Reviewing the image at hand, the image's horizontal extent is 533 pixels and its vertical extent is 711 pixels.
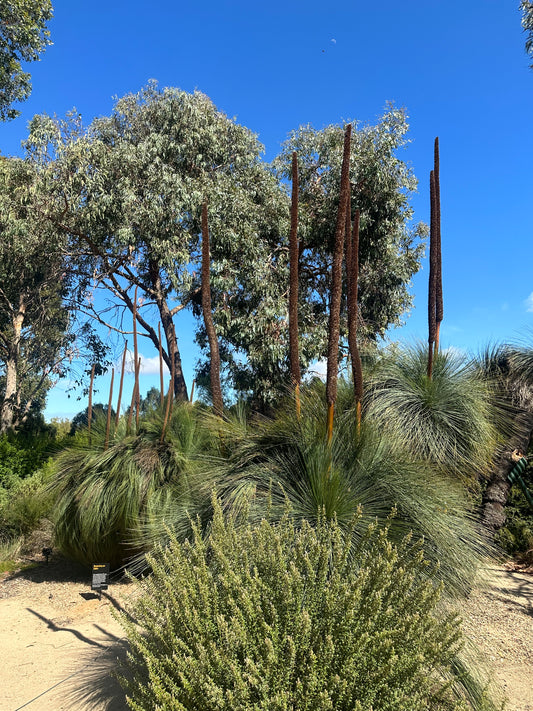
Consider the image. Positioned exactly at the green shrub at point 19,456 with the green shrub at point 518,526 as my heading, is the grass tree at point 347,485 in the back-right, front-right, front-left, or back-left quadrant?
front-right

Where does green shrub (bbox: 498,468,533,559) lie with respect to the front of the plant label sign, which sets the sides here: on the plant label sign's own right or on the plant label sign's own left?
on the plant label sign's own left

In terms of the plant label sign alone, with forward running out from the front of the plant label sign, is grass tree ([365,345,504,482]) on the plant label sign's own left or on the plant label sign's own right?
on the plant label sign's own left

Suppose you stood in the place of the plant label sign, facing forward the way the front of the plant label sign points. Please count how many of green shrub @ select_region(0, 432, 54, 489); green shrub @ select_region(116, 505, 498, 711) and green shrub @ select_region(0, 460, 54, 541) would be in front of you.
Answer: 1

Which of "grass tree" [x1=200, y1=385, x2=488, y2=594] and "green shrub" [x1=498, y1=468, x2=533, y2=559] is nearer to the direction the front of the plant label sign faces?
the grass tree

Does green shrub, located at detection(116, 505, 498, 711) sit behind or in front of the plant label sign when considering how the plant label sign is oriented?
in front

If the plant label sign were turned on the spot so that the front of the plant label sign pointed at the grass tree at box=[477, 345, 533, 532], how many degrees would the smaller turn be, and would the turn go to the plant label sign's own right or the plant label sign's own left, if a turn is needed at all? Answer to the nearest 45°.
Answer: approximately 90° to the plant label sign's own left

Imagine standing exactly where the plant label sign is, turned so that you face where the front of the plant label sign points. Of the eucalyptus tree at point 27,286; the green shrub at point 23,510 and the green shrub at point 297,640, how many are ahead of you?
1

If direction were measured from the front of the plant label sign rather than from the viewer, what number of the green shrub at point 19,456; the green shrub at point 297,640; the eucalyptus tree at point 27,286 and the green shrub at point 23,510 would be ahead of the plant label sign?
1

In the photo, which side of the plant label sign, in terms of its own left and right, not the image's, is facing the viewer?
front

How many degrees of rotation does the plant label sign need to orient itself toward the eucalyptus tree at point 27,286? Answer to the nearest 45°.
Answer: approximately 180°
